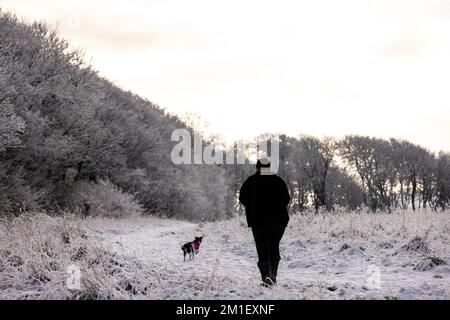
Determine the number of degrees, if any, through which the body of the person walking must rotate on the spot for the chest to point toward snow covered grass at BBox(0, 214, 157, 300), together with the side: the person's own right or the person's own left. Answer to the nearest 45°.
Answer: approximately 90° to the person's own left

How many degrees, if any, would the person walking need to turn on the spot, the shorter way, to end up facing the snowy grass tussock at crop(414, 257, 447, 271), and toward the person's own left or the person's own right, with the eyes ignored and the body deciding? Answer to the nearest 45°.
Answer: approximately 45° to the person's own right

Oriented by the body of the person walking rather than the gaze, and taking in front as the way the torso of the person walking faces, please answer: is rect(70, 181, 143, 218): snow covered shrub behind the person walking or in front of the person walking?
in front

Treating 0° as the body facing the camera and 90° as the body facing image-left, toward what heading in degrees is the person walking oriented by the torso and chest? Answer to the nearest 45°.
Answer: approximately 180°

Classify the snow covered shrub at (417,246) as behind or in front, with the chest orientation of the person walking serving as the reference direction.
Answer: in front

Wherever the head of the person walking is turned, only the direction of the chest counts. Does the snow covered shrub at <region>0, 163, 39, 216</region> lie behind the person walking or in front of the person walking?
in front
